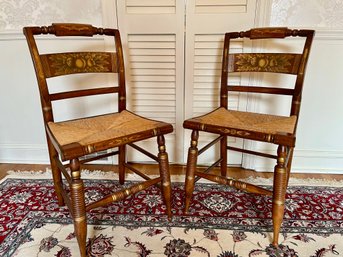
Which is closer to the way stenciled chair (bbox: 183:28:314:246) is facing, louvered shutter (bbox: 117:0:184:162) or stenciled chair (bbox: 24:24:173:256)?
the stenciled chair

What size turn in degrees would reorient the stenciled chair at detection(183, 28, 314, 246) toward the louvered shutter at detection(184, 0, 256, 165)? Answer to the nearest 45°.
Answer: approximately 90° to its right

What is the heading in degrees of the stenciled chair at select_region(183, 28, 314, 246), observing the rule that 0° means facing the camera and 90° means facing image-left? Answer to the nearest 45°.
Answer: approximately 45°

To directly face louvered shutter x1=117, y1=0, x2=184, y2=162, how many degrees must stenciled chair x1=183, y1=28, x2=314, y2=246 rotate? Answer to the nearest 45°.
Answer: approximately 90° to its right

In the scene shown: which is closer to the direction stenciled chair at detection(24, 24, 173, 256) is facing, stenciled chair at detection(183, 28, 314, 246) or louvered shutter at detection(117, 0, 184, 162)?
the stenciled chair

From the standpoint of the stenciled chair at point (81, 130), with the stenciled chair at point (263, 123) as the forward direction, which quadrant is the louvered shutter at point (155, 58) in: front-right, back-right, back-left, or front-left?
front-left

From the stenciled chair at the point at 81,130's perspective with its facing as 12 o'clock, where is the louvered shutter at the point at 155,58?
The louvered shutter is roughly at 9 o'clock from the stenciled chair.

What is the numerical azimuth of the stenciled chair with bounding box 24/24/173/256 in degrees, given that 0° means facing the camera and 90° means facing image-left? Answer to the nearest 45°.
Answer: approximately 315°

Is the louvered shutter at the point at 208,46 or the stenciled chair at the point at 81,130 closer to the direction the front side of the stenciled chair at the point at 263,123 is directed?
the stenciled chair

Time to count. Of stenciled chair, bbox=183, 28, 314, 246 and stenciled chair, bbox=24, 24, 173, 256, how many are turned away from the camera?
0

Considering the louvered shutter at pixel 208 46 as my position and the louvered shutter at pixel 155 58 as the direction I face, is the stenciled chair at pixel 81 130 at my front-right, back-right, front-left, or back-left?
front-left
